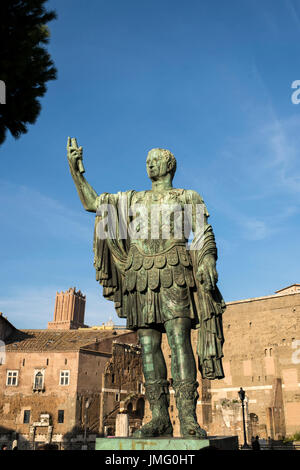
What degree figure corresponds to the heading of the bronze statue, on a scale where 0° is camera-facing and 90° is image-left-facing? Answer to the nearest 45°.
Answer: approximately 0°
